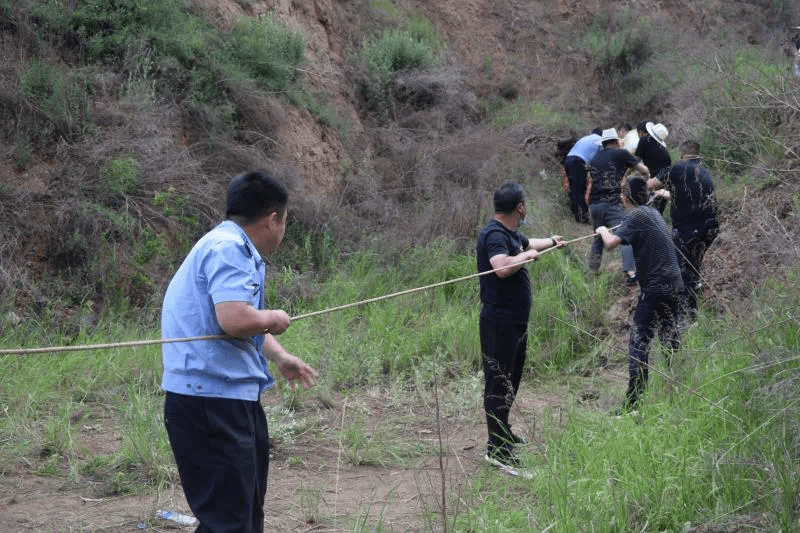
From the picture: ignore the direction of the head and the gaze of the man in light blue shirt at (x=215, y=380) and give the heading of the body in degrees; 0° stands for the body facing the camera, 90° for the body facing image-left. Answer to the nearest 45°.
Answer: approximately 225°

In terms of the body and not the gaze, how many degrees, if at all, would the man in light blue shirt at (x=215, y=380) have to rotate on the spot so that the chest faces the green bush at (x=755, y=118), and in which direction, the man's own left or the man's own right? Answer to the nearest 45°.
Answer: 0° — they already face it

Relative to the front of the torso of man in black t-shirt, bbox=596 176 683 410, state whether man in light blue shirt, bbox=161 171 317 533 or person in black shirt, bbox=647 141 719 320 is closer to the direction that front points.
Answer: the person in black shirt

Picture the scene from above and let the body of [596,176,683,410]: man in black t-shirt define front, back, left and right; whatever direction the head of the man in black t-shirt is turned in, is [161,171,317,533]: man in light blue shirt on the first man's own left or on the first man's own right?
on the first man's own left

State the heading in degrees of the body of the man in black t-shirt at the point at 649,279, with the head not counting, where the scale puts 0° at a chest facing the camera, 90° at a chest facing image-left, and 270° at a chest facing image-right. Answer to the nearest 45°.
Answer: approximately 135°

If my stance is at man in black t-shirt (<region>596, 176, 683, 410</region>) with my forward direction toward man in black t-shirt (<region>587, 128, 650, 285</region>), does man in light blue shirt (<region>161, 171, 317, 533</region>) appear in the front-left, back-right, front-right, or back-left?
back-left
